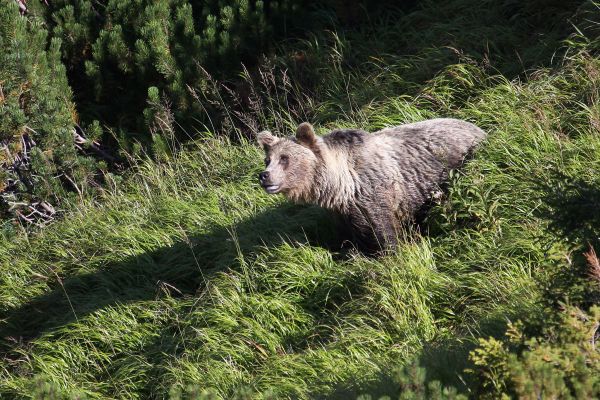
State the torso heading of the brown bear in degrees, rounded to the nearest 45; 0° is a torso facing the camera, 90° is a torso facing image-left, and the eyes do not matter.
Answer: approximately 90°

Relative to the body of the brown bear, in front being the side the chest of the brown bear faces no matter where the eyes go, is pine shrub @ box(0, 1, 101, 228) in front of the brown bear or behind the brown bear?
in front
